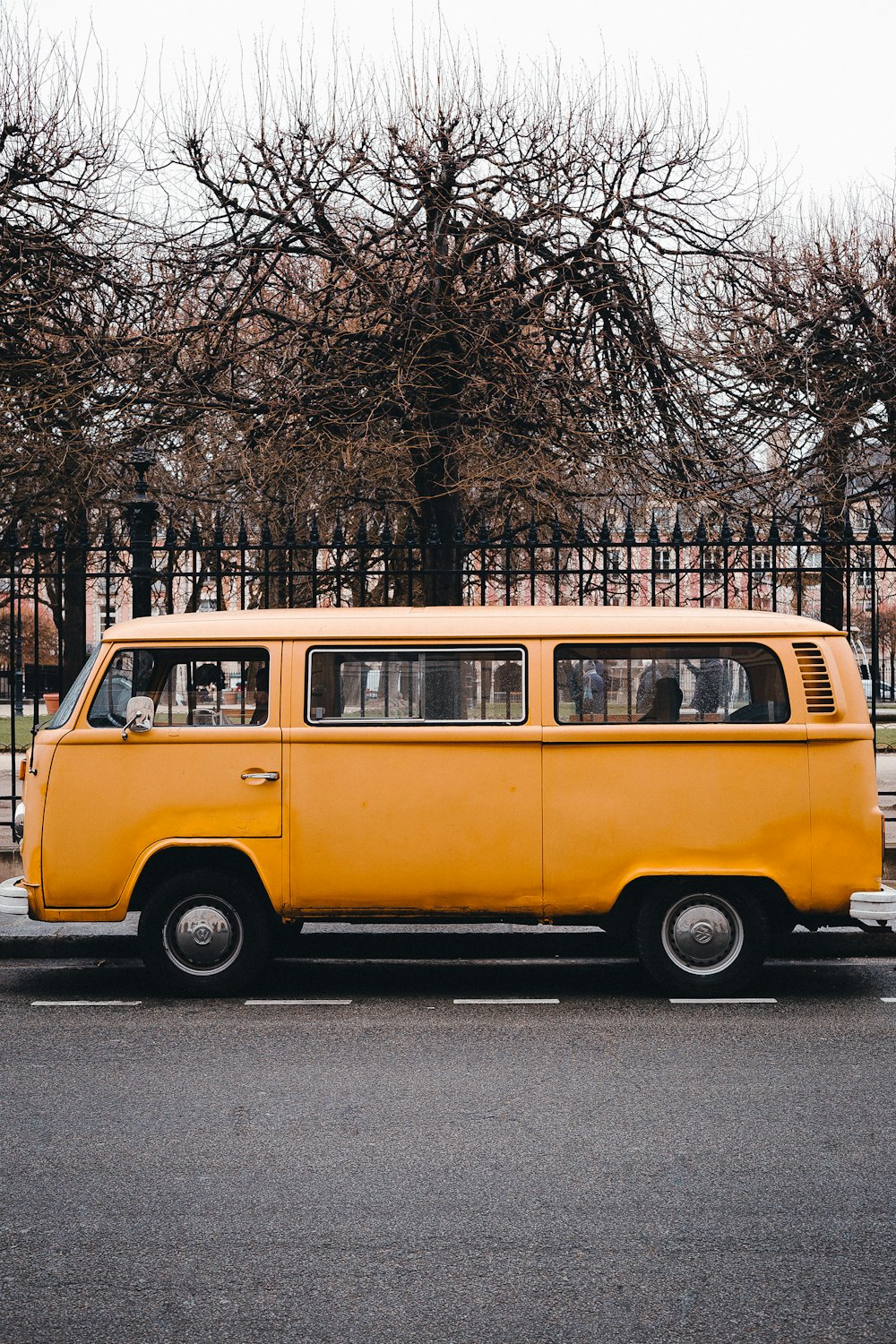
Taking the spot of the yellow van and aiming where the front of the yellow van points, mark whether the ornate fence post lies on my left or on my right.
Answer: on my right

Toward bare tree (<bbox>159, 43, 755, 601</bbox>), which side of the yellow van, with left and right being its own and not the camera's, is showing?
right

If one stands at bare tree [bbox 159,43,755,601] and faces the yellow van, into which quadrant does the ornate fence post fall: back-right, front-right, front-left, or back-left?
front-right

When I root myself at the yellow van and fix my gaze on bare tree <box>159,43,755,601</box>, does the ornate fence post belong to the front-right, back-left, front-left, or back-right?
front-left

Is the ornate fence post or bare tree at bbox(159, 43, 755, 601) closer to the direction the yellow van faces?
the ornate fence post

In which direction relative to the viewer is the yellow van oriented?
to the viewer's left
